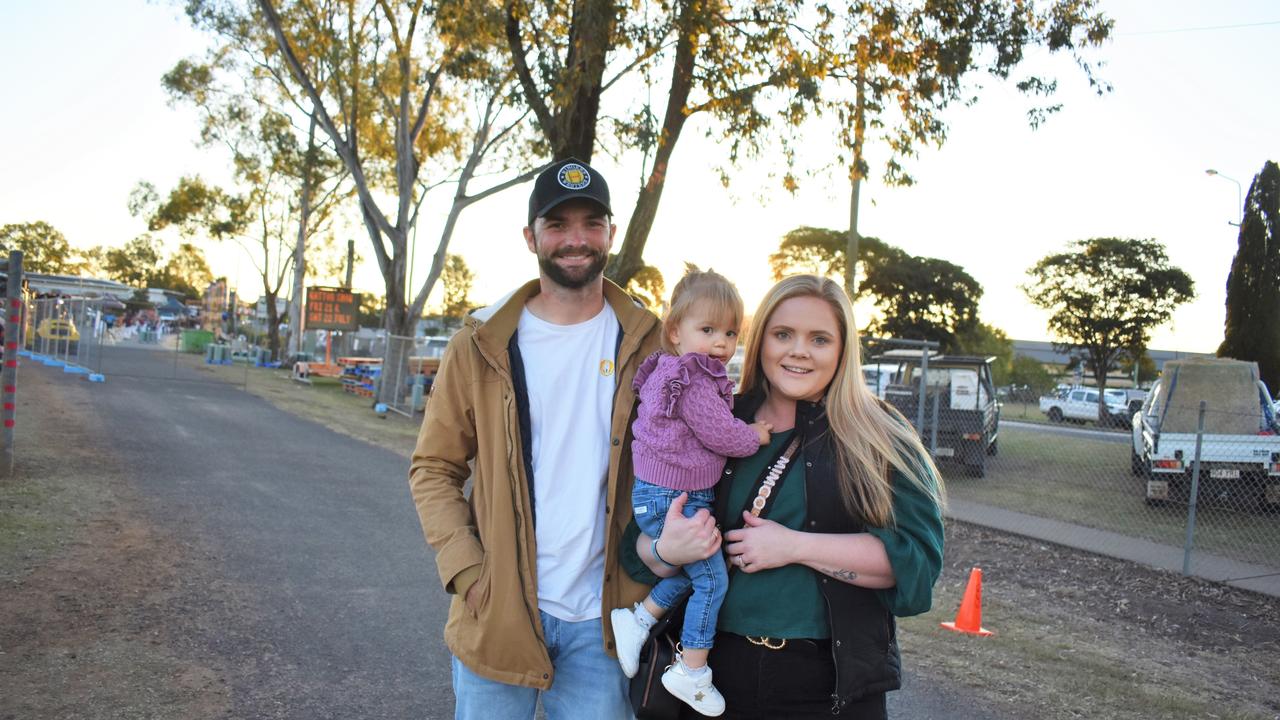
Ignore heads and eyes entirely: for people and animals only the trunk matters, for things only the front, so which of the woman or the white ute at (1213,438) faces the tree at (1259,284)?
the white ute

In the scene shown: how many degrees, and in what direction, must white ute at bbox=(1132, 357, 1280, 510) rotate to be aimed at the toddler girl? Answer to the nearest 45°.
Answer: approximately 180°

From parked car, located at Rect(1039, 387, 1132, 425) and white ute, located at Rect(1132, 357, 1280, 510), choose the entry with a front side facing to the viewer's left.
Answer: the parked car

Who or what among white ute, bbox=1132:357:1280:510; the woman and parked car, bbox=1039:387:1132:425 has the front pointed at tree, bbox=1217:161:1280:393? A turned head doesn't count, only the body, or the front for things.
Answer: the white ute

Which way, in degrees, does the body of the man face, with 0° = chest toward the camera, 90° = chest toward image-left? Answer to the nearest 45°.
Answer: approximately 0°

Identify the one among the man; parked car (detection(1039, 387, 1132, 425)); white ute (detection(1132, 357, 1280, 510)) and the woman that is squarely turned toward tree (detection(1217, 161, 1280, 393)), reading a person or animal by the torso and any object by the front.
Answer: the white ute

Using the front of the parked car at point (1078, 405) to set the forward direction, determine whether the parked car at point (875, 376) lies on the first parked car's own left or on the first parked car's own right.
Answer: on the first parked car's own left

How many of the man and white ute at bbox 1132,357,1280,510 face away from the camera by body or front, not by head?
1

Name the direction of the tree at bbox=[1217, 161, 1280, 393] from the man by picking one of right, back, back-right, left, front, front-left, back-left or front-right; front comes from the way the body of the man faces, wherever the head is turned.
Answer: back-left

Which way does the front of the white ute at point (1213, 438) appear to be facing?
away from the camera
